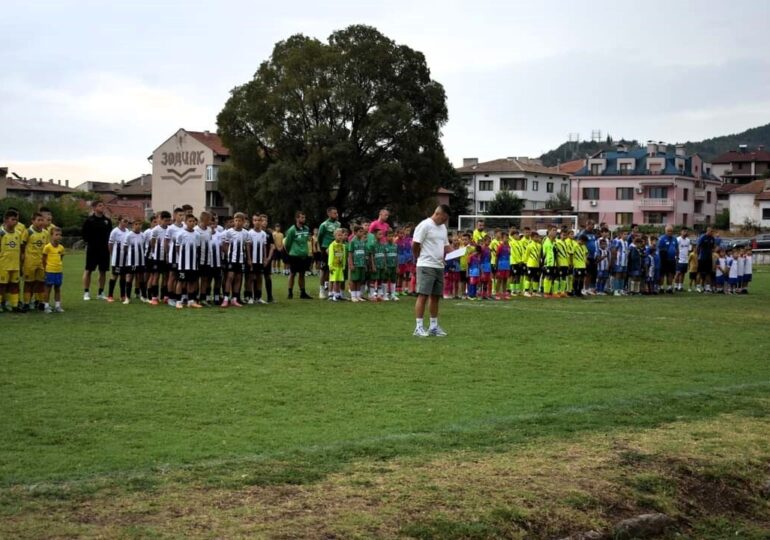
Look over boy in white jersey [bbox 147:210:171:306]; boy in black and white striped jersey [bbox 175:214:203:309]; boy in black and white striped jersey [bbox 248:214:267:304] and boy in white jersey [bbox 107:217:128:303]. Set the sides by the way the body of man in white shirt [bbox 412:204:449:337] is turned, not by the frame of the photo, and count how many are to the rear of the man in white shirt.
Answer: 4

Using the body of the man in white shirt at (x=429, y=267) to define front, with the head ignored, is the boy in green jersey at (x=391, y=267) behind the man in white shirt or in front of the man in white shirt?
behind

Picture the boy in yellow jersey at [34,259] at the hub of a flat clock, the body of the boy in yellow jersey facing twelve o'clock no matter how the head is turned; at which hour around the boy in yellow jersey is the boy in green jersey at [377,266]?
The boy in green jersey is roughly at 10 o'clock from the boy in yellow jersey.

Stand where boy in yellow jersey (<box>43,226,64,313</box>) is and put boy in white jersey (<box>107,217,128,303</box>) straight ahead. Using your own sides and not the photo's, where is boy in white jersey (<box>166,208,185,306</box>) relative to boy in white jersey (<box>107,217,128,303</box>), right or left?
right

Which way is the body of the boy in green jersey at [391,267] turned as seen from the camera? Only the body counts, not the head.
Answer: toward the camera

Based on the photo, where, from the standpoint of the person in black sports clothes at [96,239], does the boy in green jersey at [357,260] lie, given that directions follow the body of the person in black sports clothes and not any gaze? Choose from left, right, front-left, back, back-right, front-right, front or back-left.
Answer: front-left

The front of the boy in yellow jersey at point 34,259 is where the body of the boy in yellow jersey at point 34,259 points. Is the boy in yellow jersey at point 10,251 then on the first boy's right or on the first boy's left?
on the first boy's right

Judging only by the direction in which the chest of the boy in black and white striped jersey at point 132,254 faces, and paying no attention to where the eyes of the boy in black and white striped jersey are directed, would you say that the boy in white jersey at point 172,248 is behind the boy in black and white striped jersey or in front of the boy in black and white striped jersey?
in front

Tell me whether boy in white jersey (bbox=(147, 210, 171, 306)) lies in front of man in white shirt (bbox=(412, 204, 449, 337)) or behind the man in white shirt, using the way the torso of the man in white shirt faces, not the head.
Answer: behind

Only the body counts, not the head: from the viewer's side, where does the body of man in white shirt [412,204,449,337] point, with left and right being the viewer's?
facing the viewer and to the right of the viewer

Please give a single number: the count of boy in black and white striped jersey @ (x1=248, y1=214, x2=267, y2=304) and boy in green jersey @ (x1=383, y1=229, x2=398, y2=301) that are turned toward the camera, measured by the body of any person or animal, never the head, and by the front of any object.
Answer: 2

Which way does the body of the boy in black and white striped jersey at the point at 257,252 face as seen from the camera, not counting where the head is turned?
toward the camera

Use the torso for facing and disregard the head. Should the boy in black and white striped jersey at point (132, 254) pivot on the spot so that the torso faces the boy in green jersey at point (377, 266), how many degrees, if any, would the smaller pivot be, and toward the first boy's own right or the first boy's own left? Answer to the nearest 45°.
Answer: approximately 45° to the first boy's own left
